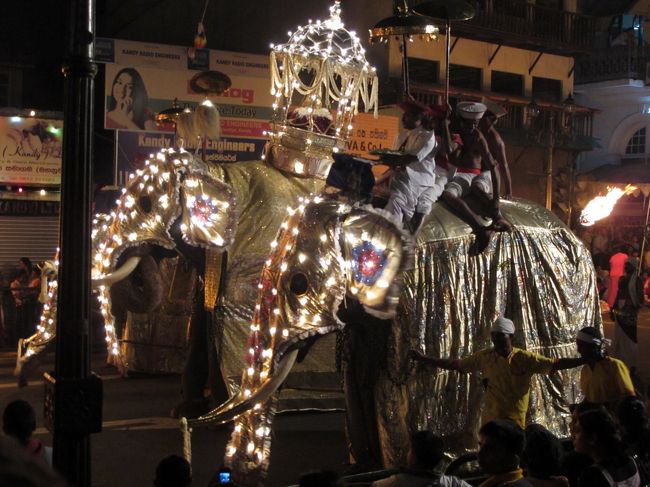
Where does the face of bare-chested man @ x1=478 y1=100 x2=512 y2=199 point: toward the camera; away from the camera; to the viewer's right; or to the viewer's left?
to the viewer's left

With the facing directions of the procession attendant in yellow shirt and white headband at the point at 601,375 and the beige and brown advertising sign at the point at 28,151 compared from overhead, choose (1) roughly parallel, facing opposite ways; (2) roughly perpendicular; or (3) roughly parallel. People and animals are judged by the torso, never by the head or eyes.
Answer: roughly perpendicular

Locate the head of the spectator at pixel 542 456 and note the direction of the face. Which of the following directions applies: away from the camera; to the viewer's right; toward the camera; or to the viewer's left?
away from the camera

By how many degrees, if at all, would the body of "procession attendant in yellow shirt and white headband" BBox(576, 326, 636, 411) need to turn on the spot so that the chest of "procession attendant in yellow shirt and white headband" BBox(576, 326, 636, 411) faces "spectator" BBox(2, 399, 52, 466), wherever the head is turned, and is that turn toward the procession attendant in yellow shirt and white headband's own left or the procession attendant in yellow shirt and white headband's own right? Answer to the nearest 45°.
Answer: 0° — they already face them

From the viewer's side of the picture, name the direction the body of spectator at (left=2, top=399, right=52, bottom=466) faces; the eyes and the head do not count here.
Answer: away from the camera

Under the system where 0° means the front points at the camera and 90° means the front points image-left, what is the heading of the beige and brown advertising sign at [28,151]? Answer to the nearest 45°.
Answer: approximately 0°

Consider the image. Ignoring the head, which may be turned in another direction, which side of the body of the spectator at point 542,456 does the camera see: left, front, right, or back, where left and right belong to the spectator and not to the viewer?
back

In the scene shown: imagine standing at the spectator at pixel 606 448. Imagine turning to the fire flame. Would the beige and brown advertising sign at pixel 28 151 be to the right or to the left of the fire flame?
left
